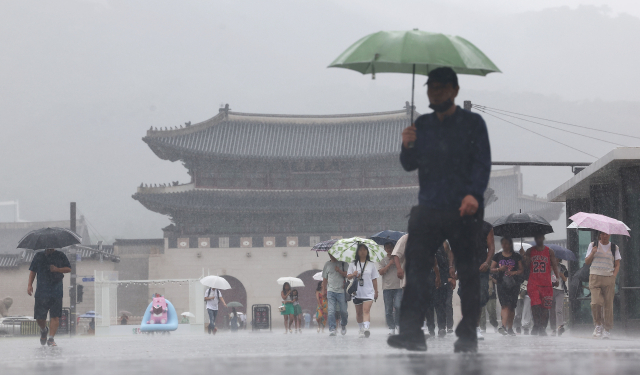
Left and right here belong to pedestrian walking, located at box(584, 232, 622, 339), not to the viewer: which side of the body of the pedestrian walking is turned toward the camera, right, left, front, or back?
front

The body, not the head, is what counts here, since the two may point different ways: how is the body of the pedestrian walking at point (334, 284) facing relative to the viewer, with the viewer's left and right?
facing the viewer

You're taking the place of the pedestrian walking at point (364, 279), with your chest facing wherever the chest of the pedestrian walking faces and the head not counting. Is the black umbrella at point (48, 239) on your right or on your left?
on your right

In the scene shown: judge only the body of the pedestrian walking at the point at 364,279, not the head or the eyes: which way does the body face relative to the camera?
toward the camera

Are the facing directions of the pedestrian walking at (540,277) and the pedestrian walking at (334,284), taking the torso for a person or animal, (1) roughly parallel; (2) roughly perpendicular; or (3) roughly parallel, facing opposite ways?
roughly parallel

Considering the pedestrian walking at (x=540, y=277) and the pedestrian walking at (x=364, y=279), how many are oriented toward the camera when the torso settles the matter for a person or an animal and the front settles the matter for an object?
2

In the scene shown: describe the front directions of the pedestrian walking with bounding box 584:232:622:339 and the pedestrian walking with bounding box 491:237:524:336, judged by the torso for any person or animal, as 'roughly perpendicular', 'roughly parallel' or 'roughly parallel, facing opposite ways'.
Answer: roughly parallel

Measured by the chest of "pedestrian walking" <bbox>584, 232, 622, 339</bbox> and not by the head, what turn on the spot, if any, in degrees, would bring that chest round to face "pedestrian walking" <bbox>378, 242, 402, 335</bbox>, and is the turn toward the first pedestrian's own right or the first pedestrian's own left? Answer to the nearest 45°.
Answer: approximately 90° to the first pedestrian's own right

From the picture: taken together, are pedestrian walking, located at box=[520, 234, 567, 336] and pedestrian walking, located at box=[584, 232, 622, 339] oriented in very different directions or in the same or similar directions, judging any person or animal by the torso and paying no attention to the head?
same or similar directions

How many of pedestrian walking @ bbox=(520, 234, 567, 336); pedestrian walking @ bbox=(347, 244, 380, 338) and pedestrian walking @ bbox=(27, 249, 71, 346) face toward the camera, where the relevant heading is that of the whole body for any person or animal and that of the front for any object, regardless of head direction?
3

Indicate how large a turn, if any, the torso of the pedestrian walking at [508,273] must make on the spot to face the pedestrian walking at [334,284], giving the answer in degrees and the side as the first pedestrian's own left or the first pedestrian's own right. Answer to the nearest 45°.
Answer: approximately 135° to the first pedestrian's own right

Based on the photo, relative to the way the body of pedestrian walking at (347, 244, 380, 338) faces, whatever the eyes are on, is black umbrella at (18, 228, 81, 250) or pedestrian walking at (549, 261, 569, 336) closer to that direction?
the black umbrella
